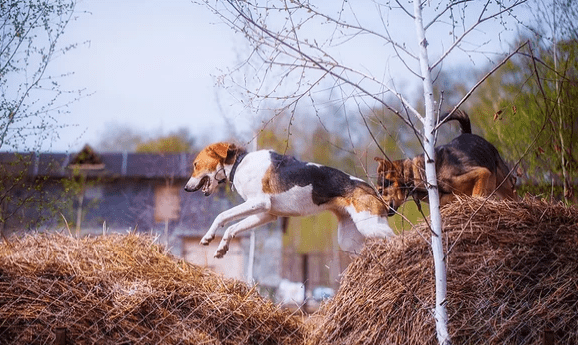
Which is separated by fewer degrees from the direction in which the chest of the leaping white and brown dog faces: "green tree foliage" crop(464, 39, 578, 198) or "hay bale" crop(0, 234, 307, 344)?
the hay bale

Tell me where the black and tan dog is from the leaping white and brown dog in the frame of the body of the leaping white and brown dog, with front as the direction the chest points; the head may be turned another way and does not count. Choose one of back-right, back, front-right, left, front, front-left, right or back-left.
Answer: back

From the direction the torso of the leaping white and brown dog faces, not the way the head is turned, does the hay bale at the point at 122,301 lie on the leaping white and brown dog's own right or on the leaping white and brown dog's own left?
on the leaping white and brown dog's own left

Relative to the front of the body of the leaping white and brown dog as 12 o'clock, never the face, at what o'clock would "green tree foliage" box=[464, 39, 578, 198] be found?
The green tree foliage is roughly at 5 o'clock from the leaping white and brown dog.

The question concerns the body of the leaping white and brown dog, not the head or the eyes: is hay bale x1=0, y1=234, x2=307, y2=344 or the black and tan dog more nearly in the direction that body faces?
the hay bale

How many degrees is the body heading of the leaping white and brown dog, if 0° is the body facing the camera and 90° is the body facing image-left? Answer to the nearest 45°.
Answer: approximately 90°
